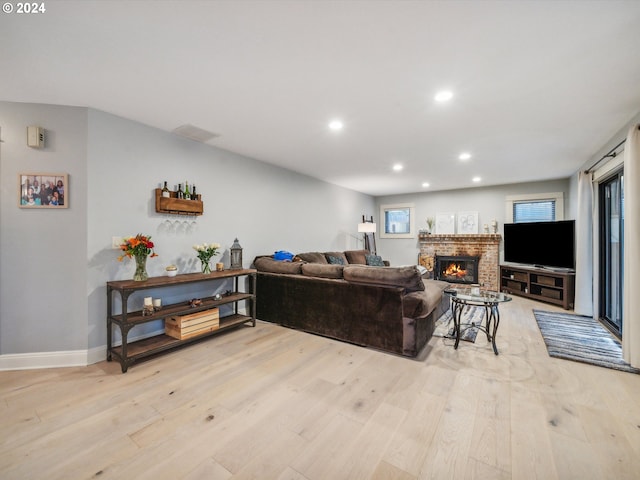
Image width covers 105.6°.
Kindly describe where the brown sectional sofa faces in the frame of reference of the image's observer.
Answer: facing away from the viewer and to the right of the viewer

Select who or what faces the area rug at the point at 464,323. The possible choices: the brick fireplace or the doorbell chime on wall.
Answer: the brick fireplace

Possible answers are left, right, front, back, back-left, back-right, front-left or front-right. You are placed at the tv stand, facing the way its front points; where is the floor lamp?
front-right

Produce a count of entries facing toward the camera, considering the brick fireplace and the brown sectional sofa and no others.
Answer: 1

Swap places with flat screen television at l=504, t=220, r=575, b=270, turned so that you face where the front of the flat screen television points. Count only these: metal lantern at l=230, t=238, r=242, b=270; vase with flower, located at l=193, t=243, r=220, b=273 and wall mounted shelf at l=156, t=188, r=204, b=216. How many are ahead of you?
3

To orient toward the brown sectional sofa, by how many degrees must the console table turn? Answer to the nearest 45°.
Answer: approximately 45° to its left

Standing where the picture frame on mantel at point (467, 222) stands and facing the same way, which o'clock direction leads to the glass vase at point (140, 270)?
The glass vase is roughly at 1 o'clock from the picture frame on mantel.

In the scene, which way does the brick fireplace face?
toward the camera

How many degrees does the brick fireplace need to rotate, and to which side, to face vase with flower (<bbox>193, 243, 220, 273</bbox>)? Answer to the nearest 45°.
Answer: approximately 45° to its right

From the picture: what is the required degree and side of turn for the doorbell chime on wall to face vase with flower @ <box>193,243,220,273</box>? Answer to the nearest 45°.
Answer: approximately 135° to its left

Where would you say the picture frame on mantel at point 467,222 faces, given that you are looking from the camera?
facing the viewer

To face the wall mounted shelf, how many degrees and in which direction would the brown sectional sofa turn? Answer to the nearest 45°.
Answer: approximately 135° to its left

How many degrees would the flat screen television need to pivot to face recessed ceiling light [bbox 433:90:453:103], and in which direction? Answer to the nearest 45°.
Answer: approximately 45° to its left

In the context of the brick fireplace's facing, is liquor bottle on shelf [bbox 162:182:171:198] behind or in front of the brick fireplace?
in front

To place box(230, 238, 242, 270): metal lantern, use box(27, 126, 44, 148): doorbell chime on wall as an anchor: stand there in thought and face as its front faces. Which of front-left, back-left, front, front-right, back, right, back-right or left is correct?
back-left

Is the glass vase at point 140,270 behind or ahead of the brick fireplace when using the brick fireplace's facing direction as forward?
ahead

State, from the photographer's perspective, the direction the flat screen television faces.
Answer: facing the viewer and to the left of the viewer

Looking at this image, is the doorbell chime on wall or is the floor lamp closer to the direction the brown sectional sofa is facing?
the floor lamp
